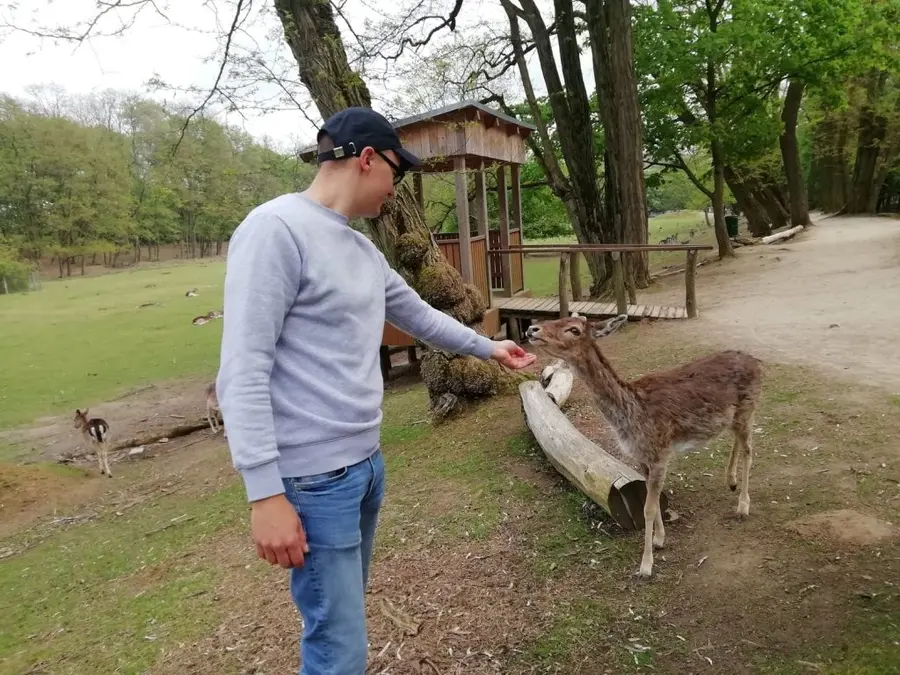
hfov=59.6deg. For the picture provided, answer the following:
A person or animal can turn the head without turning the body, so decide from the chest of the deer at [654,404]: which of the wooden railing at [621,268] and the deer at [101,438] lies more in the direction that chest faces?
the deer

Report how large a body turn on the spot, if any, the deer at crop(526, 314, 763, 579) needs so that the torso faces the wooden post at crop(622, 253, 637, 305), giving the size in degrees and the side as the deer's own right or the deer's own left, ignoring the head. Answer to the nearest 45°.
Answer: approximately 135° to the deer's own right

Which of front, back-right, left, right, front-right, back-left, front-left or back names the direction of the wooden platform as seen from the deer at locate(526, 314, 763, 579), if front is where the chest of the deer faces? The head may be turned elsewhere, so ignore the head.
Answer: back-right

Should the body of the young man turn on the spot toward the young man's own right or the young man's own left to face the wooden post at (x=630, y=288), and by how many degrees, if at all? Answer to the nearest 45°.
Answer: approximately 90° to the young man's own left

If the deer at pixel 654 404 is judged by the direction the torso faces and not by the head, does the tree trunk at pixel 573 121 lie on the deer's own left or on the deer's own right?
on the deer's own right

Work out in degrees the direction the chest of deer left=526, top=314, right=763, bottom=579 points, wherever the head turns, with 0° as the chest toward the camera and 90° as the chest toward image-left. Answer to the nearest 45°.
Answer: approximately 45°

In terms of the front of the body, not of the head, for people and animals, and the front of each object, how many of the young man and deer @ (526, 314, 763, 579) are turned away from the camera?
0

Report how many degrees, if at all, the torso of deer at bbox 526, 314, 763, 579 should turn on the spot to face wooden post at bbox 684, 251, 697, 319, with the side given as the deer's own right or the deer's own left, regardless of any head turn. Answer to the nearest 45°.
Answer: approximately 135° to the deer's own right

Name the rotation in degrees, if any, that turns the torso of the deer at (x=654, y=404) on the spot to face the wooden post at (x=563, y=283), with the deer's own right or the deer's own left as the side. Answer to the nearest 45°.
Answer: approximately 135° to the deer's own right

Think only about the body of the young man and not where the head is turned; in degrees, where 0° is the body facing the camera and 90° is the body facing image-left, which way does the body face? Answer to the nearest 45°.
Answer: approximately 315°
